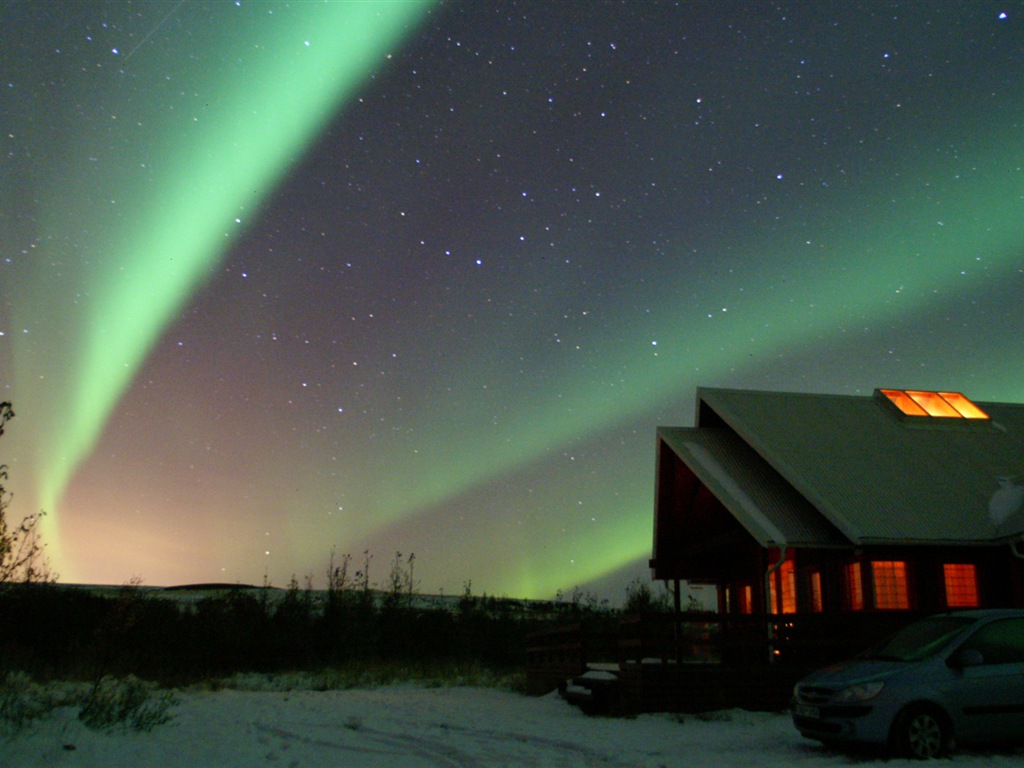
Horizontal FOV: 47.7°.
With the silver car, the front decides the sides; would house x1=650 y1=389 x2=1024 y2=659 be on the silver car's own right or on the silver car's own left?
on the silver car's own right

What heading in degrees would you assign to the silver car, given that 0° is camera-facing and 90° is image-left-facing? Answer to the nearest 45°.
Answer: approximately 45°
